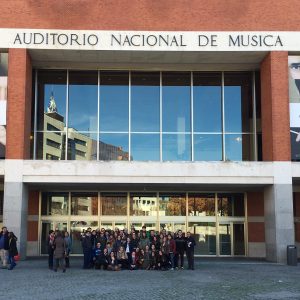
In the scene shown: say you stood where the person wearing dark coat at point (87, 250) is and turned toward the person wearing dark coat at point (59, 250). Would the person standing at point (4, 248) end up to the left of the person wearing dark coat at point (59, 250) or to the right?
right

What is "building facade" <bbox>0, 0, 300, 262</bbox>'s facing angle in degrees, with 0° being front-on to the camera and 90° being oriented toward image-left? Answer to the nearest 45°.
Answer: approximately 0°

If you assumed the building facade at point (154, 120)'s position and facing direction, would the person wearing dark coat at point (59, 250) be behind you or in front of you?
in front
